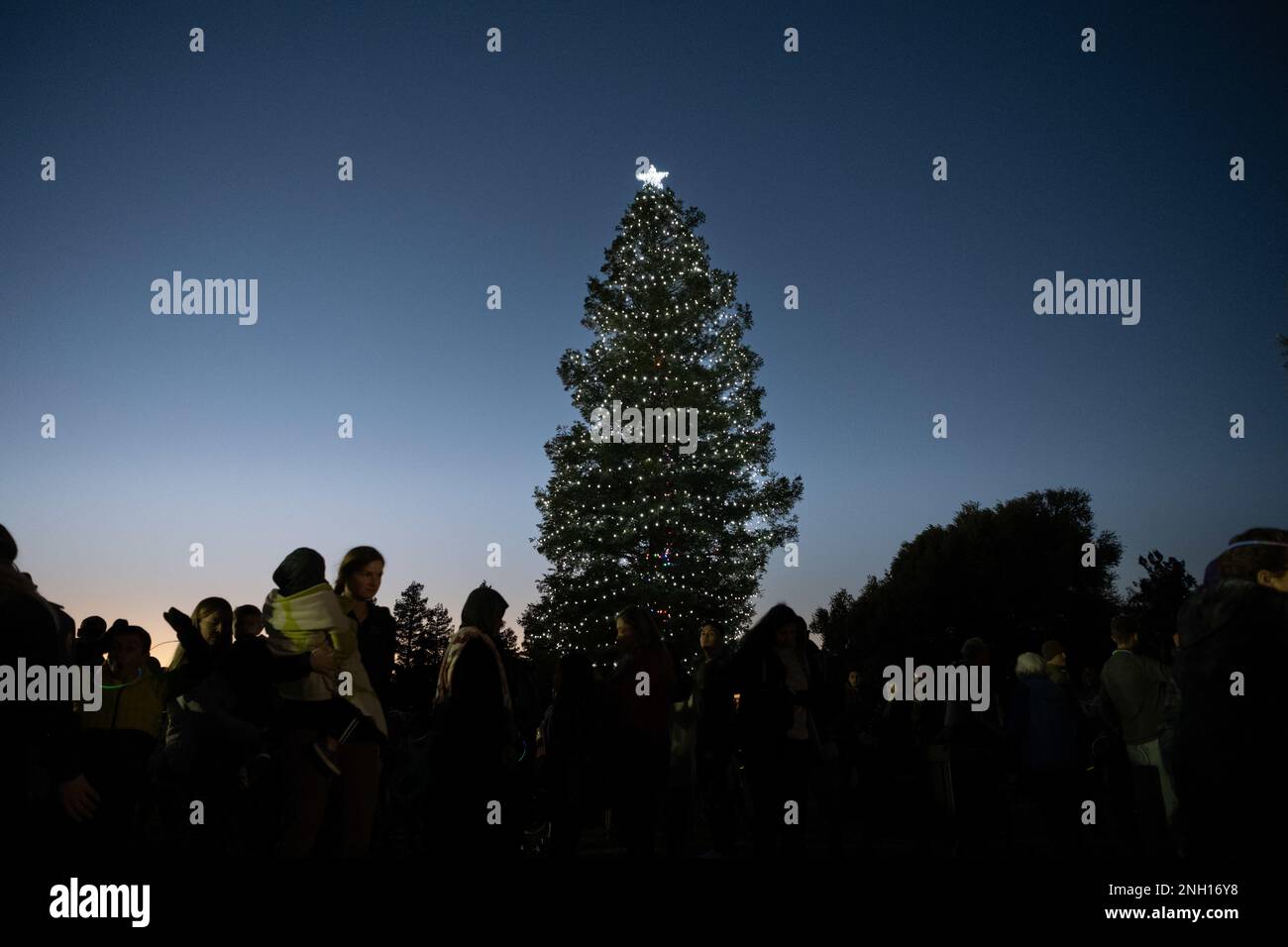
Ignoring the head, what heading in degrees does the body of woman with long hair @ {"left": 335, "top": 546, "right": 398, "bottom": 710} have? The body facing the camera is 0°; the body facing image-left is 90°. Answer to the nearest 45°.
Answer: approximately 315°
